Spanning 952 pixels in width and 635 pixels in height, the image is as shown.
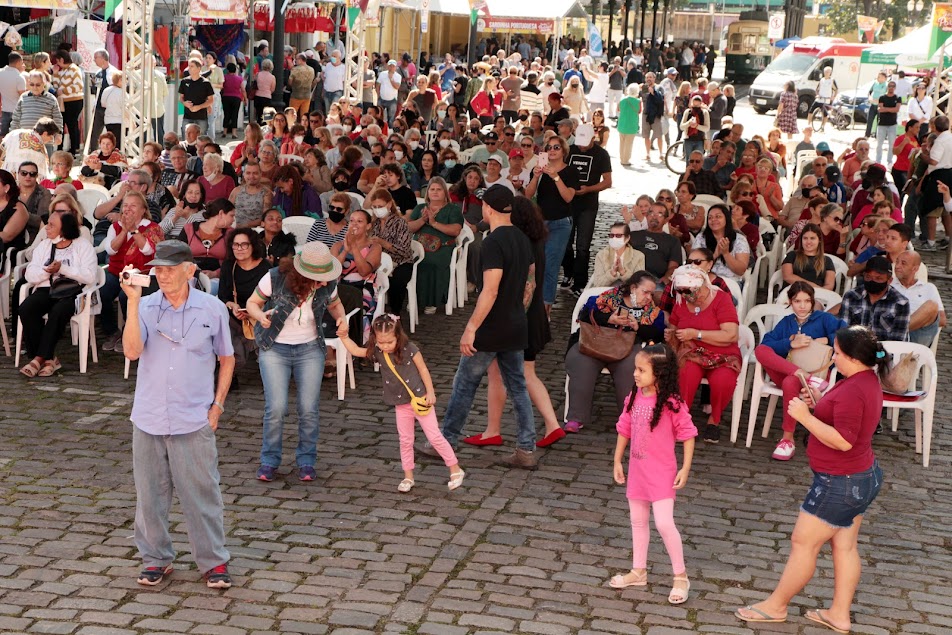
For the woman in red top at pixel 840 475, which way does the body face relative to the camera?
to the viewer's left

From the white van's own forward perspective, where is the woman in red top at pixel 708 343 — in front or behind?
in front

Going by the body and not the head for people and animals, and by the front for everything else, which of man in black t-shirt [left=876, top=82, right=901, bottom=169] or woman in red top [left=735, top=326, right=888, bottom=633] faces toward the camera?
the man in black t-shirt

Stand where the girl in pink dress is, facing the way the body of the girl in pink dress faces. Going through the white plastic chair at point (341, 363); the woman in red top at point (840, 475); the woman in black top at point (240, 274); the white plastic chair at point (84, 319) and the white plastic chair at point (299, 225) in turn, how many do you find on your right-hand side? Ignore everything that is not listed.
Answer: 4

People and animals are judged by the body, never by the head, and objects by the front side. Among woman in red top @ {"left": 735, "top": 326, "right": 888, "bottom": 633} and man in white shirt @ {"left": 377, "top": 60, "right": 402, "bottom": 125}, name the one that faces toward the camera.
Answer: the man in white shirt

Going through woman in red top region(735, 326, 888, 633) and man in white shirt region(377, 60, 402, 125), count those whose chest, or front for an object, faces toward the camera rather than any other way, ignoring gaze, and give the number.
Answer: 1

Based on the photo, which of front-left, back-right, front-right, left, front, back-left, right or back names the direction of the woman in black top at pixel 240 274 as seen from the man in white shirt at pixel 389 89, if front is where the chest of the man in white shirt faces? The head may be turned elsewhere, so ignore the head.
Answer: front

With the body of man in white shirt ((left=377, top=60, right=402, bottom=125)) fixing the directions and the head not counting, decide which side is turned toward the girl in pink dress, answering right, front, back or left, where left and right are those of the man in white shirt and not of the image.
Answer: front

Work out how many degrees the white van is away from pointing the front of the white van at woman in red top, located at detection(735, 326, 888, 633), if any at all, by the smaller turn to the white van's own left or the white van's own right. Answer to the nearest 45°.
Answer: approximately 45° to the white van's own left

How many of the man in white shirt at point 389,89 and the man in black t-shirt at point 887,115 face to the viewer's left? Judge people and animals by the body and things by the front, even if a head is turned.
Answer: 0

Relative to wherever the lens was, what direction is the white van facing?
facing the viewer and to the left of the viewer

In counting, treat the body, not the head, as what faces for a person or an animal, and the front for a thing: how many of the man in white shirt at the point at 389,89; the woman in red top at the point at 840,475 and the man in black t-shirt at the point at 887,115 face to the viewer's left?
1

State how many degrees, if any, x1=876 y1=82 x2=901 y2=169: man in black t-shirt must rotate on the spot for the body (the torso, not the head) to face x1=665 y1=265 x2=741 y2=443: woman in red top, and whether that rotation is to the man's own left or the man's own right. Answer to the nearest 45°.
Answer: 0° — they already face them

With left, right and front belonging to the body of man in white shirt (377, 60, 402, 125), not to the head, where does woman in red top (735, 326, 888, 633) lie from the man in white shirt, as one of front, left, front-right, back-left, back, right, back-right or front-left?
front

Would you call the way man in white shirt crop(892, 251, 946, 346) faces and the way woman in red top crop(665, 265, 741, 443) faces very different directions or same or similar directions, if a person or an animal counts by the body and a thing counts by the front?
same or similar directions

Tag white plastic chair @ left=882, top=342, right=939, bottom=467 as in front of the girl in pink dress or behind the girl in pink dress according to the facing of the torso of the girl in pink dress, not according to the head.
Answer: behind

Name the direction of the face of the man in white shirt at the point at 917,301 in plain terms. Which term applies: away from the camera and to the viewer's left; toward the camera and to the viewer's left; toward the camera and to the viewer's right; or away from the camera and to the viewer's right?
toward the camera and to the viewer's left

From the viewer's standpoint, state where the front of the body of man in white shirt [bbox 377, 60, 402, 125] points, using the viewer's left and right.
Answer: facing the viewer
